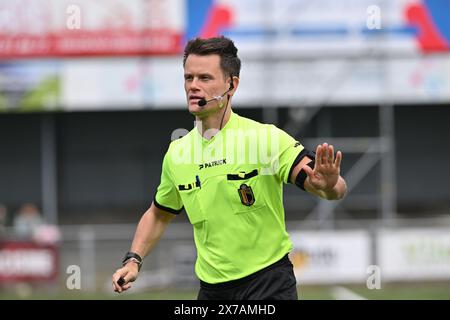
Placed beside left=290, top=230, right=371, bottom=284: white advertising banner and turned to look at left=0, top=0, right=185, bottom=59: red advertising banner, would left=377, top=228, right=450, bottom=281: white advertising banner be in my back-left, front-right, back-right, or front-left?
back-right

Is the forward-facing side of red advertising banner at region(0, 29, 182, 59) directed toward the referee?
yes

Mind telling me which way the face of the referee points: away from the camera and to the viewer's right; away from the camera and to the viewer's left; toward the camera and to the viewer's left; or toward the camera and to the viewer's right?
toward the camera and to the viewer's left

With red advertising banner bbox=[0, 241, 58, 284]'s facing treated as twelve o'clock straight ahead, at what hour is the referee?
The referee is roughly at 12 o'clock from the red advertising banner.

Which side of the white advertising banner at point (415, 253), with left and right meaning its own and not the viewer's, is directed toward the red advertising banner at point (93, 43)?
right

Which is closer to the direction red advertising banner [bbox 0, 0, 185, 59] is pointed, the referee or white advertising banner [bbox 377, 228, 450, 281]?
the referee

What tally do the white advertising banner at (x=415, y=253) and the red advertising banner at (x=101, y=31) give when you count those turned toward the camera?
2

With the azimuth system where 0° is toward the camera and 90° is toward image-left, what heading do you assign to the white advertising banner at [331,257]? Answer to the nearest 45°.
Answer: approximately 0°
